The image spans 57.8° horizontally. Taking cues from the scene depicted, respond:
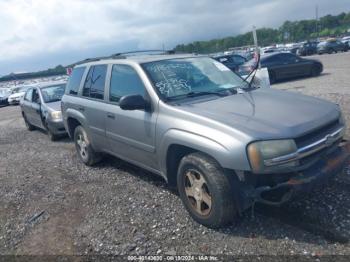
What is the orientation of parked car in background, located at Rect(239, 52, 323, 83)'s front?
to the viewer's right

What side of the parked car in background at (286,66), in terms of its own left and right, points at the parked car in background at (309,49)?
left

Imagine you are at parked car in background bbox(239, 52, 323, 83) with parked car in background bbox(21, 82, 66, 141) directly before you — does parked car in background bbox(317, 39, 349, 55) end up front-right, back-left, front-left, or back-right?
back-right

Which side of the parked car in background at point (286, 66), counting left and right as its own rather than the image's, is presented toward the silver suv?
right

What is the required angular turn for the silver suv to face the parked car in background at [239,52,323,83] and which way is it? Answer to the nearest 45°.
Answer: approximately 135° to its left

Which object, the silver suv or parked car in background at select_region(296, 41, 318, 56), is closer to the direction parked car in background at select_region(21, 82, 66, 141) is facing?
the silver suv

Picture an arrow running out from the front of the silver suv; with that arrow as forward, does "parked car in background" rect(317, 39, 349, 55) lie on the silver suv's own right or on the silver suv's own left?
on the silver suv's own left

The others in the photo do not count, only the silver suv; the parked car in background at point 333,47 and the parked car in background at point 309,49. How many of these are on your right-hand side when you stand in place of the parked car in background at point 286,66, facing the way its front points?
1

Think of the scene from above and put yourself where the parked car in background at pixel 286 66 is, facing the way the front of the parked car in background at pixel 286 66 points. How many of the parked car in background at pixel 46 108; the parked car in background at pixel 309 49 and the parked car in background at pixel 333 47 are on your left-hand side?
2

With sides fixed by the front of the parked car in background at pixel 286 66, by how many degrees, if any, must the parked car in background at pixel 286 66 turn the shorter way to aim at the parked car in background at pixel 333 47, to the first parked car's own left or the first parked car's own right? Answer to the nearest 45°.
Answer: approximately 90° to the first parked car's own left

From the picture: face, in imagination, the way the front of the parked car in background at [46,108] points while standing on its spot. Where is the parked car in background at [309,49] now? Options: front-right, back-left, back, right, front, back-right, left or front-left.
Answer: left

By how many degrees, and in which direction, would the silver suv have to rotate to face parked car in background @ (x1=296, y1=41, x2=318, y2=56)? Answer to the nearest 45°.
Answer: approximately 135° to its left

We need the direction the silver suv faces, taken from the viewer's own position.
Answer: facing the viewer and to the right of the viewer
